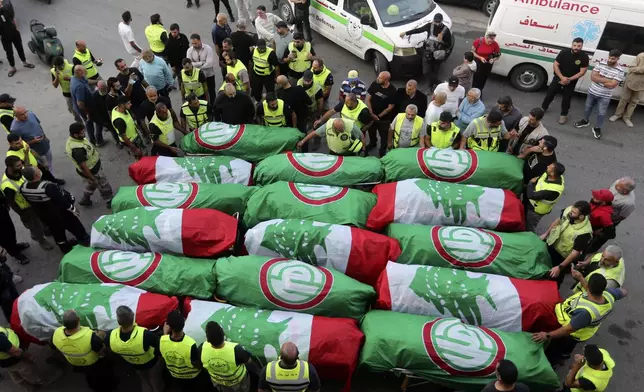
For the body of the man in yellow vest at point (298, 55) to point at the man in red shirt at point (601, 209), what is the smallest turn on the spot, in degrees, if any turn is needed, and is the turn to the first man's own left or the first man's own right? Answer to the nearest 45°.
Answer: approximately 45° to the first man's own left

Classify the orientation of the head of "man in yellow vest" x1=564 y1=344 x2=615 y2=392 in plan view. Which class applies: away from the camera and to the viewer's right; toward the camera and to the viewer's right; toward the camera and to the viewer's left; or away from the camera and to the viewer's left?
away from the camera and to the viewer's left

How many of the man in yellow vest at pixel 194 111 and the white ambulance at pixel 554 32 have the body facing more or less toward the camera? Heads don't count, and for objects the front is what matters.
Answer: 1

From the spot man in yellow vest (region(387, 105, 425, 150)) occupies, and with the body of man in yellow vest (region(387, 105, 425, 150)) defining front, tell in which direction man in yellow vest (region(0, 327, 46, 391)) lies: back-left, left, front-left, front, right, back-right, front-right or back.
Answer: front-right

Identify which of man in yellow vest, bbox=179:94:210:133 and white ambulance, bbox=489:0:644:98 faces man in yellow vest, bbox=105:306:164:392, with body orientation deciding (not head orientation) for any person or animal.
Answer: man in yellow vest, bbox=179:94:210:133

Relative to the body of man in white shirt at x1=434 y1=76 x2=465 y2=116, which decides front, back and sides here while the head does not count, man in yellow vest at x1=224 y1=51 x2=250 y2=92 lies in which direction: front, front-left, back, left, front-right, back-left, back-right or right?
right

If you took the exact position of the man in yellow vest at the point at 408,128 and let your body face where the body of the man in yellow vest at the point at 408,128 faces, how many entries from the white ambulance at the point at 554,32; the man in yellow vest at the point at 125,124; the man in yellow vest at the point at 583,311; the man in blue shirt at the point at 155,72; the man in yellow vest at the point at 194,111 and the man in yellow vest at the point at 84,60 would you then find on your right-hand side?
4

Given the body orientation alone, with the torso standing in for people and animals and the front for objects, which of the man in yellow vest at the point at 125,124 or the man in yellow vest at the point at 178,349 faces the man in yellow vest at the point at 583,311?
the man in yellow vest at the point at 125,124

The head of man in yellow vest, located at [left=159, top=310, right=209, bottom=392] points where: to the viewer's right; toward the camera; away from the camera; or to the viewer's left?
away from the camera

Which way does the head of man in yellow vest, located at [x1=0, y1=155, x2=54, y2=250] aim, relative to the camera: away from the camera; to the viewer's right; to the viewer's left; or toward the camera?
to the viewer's right

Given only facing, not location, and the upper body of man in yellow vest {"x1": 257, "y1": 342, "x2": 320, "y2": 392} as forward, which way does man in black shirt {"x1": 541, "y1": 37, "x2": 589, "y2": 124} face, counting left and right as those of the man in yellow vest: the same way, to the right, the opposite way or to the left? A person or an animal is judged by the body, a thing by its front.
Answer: the opposite way

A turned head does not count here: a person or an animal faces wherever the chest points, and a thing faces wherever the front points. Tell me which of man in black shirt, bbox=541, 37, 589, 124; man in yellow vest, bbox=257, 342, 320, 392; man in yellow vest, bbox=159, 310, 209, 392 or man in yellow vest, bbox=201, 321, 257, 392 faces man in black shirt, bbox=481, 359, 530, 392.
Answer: man in black shirt, bbox=541, 37, 589, 124

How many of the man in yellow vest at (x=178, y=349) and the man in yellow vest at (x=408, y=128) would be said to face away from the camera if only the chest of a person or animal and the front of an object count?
1

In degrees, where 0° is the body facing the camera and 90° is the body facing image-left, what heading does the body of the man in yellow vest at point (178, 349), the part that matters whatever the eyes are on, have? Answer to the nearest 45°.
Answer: approximately 180°

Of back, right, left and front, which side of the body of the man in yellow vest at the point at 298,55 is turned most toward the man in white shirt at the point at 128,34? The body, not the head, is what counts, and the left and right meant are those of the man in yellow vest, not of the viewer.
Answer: right

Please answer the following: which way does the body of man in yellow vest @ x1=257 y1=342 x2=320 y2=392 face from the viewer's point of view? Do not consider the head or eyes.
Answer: away from the camera
